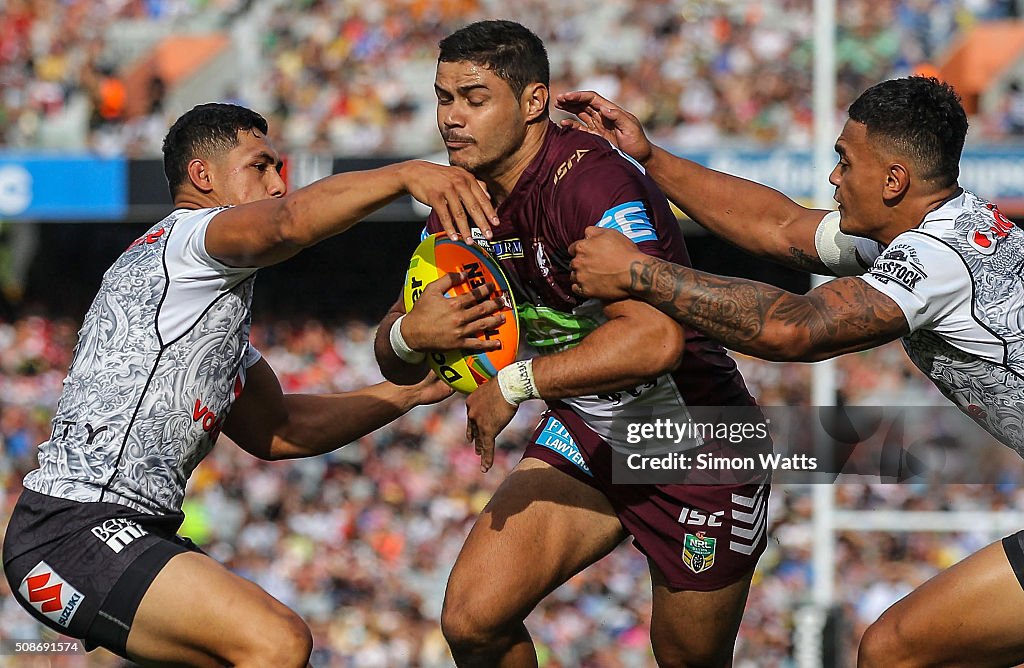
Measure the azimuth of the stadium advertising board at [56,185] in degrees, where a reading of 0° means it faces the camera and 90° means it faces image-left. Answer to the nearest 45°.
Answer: approximately 0°

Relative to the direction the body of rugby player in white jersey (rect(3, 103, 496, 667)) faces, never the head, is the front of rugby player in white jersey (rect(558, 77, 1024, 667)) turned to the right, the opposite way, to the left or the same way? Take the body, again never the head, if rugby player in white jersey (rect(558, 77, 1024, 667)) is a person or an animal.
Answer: the opposite way

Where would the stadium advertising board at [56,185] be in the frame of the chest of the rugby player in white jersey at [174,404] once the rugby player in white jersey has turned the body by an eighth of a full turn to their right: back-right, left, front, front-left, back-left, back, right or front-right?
back-left

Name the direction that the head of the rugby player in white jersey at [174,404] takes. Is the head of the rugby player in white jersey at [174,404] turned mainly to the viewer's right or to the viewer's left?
to the viewer's right

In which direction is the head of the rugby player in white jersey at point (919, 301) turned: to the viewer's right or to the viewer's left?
to the viewer's left

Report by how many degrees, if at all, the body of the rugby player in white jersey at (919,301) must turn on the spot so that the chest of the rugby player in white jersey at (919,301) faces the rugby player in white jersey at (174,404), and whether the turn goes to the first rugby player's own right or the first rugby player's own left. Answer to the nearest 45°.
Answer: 0° — they already face them

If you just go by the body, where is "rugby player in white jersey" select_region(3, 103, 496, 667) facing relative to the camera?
to the viewer's right

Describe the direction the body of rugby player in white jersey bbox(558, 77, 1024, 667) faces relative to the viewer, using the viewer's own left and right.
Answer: facing to the left of the viewer
